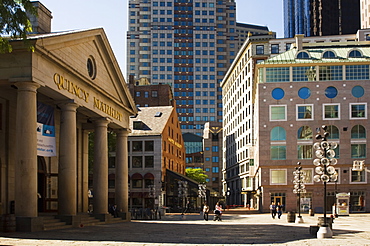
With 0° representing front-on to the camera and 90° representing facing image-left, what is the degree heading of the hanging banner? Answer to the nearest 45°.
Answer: approximately 315°
